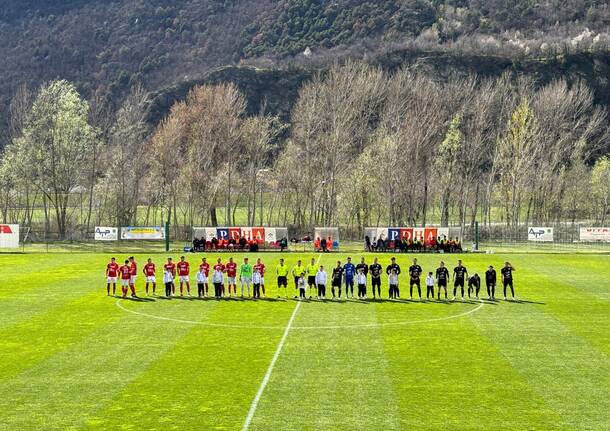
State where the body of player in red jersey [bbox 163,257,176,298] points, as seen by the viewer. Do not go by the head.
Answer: toward the camera

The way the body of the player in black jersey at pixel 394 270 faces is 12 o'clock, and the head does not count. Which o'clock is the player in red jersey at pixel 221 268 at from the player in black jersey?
The player in red jersey is roughly at 3 o'clock from the player in black jersey.

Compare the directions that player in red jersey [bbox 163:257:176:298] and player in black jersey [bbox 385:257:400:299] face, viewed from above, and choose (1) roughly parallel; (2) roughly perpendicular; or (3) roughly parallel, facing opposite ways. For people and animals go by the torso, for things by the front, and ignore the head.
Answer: roughly parallel
